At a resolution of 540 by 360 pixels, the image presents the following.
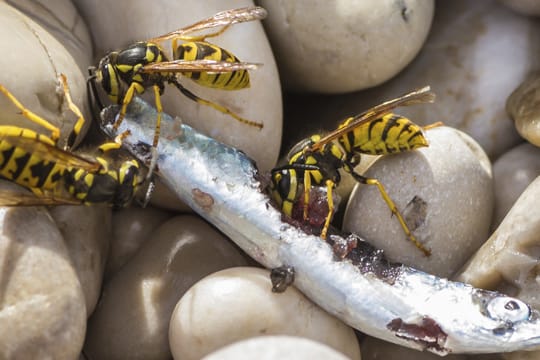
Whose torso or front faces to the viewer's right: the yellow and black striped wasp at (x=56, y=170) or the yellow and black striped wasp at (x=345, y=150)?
the yellow and black striped wasp at (x=56, y=170)

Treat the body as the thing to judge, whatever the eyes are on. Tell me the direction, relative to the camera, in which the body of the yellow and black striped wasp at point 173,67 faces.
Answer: to the viewer's left

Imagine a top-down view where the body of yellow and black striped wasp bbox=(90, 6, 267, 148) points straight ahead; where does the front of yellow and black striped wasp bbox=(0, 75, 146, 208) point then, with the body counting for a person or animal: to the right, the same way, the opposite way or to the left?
the opposite way

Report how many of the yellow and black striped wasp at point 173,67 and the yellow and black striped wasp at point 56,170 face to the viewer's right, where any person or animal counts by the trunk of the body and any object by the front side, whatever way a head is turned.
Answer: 1

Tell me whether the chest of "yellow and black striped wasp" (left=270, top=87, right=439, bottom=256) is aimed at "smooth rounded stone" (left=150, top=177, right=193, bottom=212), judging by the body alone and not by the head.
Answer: yes

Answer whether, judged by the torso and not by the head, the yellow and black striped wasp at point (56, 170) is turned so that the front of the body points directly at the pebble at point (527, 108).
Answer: yes

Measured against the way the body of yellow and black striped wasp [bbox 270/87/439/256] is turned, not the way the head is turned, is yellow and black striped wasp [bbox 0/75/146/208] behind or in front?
in front

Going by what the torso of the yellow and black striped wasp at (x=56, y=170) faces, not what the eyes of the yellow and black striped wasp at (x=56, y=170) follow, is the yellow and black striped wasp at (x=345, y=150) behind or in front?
in front

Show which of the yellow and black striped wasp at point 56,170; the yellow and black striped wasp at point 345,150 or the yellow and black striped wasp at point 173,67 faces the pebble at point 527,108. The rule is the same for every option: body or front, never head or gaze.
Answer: the yellow and black striped wasp at point 56,170

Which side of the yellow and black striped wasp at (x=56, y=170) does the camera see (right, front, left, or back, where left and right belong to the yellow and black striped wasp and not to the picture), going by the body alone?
right

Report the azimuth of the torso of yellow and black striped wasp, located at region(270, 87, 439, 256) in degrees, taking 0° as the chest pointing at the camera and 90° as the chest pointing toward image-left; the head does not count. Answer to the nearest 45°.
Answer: approximately 90°

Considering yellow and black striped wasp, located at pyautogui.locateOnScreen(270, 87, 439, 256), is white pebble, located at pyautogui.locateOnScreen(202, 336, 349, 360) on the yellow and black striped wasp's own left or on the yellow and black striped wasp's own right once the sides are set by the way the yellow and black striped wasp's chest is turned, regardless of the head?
on the yellow and black striped wasp's own left
